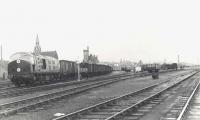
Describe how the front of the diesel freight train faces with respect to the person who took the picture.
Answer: facing the viewer and to the left of the viewer
